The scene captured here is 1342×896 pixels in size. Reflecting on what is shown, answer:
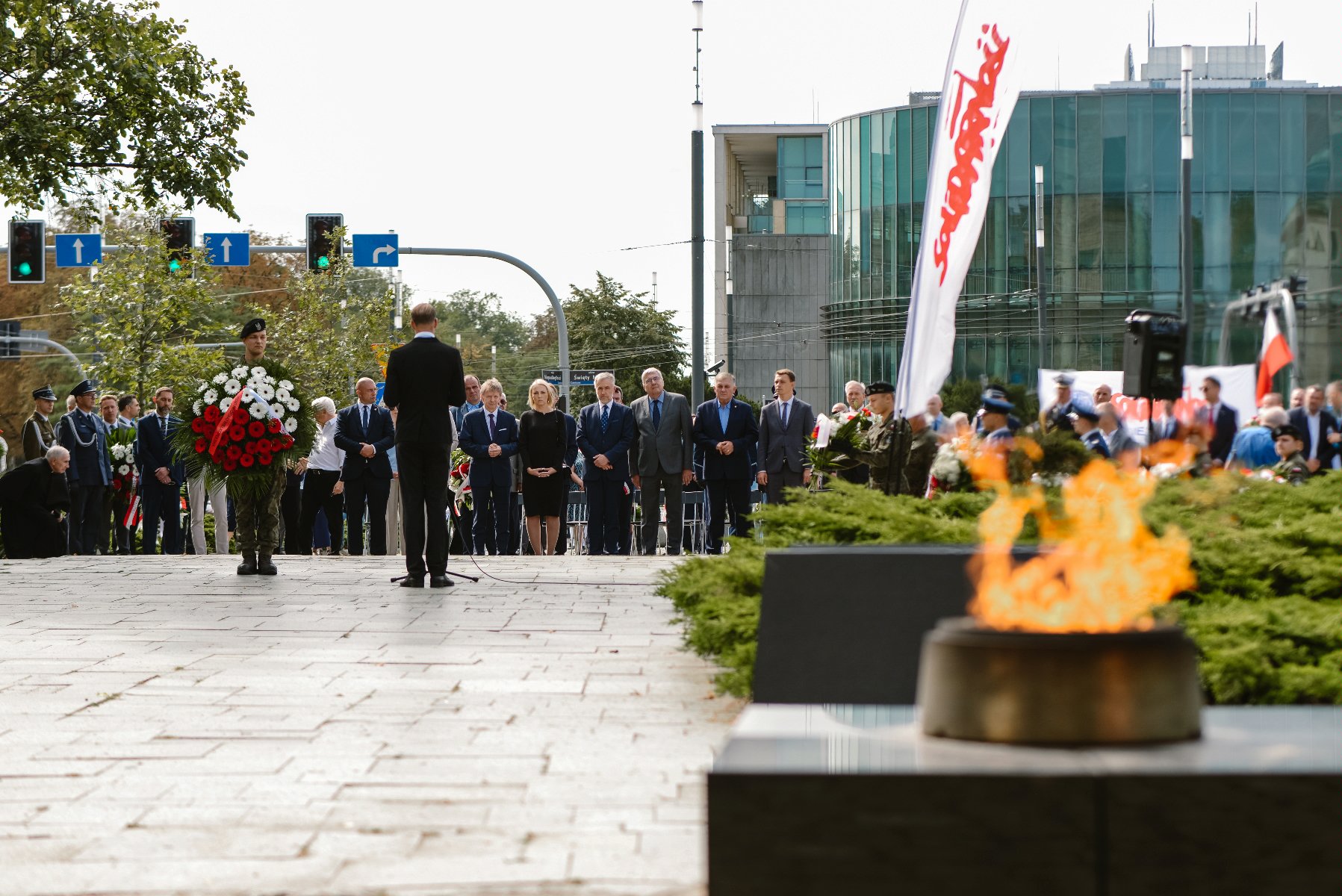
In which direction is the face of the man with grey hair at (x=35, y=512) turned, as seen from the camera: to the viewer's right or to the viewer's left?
to the viewer's right

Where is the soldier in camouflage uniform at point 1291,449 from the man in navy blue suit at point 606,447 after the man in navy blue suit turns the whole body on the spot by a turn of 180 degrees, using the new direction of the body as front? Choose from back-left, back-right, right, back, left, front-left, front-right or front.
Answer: back-right

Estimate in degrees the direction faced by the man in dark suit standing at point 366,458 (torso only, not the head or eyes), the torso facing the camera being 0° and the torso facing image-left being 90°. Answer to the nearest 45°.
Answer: approximately 0°

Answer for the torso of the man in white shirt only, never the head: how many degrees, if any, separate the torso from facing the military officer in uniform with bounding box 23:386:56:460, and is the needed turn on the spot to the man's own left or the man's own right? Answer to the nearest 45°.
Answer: approximately 45° to the man's own right

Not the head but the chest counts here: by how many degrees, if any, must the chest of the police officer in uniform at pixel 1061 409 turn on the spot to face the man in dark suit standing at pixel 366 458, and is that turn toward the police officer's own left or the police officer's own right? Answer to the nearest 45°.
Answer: approximately 45° to the police officer's own right

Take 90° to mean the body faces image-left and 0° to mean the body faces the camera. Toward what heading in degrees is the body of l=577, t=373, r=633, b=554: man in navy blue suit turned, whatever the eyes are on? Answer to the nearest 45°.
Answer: approximately 0°

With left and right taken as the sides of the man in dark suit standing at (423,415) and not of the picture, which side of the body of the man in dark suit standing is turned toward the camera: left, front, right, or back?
back

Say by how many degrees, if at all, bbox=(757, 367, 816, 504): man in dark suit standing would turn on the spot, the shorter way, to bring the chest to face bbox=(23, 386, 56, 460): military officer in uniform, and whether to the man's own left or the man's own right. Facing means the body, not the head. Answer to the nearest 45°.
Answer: approximately 90° to the man's own right

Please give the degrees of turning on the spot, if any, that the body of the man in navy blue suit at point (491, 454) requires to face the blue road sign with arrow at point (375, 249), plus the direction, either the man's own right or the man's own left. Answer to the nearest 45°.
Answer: approximately 180°
